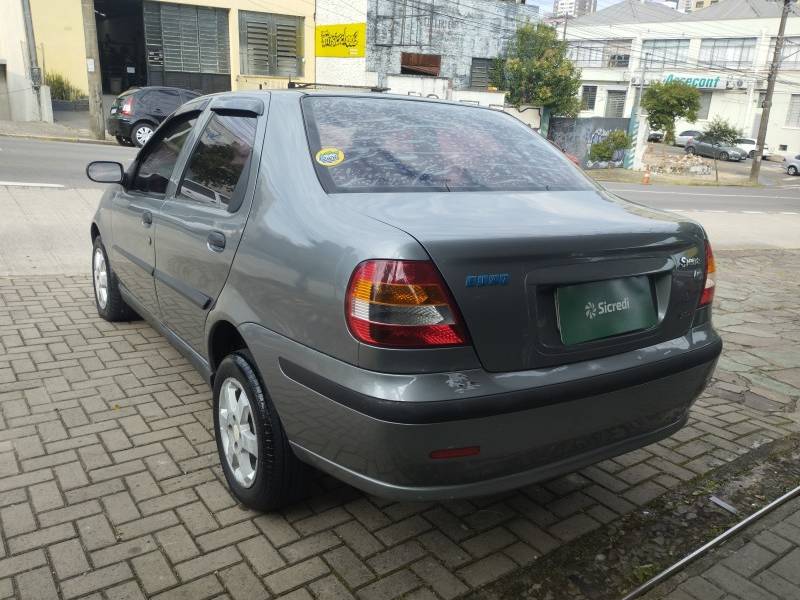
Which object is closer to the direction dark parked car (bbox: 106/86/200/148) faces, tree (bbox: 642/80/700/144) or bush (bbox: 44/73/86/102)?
the tree

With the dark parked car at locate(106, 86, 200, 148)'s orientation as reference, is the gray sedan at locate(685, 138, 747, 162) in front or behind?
in front

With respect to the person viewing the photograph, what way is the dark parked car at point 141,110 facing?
facing away from the viewer and to the right of the viewer

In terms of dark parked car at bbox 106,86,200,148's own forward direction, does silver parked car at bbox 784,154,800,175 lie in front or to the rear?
in front

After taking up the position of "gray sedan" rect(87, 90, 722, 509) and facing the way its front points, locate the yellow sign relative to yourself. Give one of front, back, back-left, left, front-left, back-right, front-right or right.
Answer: front-right

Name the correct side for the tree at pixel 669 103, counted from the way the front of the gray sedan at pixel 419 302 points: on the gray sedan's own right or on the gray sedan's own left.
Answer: on the gray sedan's own right

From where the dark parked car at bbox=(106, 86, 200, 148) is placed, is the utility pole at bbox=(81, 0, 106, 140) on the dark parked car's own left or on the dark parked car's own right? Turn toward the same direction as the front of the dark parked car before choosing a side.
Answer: on the dark parked car's own left

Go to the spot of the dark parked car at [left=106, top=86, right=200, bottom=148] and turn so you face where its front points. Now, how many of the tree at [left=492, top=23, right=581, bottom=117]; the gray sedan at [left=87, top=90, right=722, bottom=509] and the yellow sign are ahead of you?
2

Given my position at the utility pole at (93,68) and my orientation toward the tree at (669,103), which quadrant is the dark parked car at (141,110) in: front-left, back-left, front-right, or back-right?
front-right

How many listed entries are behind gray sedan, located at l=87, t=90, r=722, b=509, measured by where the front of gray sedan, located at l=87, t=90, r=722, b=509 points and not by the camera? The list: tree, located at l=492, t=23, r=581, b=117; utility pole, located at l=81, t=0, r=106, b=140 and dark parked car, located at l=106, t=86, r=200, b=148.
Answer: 0

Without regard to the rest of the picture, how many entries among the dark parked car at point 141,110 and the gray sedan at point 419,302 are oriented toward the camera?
0

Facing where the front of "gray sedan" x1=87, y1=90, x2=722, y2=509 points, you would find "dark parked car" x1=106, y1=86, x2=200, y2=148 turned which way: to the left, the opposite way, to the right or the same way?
to the right

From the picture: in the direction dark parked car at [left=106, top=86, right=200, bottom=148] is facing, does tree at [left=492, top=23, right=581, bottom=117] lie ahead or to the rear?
ahead

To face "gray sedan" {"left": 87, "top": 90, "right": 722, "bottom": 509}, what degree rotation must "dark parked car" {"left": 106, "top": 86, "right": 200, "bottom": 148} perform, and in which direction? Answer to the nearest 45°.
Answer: approximately 135° to its right

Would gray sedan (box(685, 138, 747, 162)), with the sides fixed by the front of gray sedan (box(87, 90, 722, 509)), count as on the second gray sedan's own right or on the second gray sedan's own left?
on the second gray sedan's own right

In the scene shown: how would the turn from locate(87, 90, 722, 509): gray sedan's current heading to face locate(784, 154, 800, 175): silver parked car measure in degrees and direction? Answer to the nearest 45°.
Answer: approximately 90° to its right

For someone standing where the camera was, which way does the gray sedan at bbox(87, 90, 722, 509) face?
facing away from the viewer and to the left of the viewer
